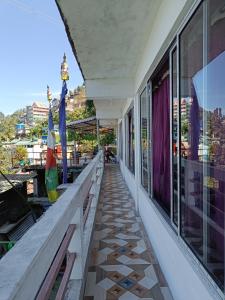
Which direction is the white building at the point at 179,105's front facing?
to the viewer's left

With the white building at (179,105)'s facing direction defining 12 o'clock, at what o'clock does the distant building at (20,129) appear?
The distant building is roughly at 2 o'clock from the white building.

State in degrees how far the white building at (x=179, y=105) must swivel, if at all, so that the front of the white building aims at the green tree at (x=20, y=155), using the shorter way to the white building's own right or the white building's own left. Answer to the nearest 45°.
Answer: approximately 45° to the white building's own right

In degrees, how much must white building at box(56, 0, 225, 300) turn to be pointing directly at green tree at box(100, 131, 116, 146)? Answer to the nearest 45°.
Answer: approximately 90° to its right
